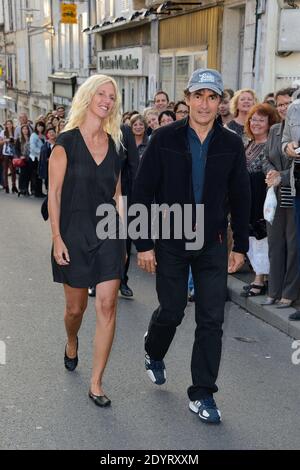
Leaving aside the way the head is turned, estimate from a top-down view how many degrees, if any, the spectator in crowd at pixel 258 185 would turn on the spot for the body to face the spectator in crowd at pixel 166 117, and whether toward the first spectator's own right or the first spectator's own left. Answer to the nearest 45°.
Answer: approximately 90° to the first spectator's own right

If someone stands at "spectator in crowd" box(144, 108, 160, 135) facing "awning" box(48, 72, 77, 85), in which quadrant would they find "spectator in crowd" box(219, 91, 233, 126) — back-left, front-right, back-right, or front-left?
back-right

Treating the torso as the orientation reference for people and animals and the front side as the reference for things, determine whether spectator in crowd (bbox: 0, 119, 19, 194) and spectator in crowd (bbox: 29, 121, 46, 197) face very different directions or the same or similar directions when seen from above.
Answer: same or similar directions

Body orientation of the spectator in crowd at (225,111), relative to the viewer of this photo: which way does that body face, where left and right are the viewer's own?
facing the viewer and to the left of the viewer

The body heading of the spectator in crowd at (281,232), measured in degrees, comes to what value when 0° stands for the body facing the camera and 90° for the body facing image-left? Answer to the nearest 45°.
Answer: approximately 45°

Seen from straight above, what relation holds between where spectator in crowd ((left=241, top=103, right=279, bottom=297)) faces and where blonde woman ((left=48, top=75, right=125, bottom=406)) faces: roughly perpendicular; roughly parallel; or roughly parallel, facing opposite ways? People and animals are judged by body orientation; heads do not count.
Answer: roughly perpendicular

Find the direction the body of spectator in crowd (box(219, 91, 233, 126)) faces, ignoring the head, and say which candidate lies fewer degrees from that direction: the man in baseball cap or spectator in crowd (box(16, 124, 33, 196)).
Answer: the man in baseball cap

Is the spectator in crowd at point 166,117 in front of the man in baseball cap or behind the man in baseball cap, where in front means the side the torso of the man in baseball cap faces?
behind

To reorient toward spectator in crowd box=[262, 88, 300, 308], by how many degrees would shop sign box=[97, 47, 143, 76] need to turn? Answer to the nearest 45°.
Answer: approximately 45° to its left

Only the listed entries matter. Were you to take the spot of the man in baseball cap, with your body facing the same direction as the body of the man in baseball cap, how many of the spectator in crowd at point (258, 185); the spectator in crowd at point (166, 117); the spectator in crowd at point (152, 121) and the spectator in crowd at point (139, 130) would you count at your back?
4

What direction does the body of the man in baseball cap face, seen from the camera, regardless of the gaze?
toward the camera

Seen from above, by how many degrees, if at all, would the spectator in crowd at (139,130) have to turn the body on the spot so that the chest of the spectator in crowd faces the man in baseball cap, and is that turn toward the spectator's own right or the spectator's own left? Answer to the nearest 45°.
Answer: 0° — they already face them

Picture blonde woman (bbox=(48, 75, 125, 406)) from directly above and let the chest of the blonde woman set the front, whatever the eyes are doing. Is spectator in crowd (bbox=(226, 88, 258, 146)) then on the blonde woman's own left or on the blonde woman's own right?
on the blonde woman's own left

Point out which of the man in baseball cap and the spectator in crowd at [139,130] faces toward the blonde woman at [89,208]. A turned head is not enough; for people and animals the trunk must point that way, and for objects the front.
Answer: the spectator in crowd

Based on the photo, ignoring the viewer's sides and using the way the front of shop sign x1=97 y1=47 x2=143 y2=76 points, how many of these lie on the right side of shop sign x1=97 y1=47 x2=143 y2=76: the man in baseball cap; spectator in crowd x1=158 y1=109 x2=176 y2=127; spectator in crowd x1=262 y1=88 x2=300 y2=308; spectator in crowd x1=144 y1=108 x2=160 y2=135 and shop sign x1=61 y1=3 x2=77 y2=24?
1

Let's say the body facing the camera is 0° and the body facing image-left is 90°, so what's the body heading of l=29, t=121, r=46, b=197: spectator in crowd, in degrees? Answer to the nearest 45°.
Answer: approximately 315°

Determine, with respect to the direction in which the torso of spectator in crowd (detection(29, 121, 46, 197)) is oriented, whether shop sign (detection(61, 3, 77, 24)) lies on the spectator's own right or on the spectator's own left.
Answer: on the spectator's own left

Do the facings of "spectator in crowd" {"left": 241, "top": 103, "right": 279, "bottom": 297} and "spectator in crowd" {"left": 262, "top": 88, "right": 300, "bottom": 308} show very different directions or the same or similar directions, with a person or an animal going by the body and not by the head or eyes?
same or similar directions
